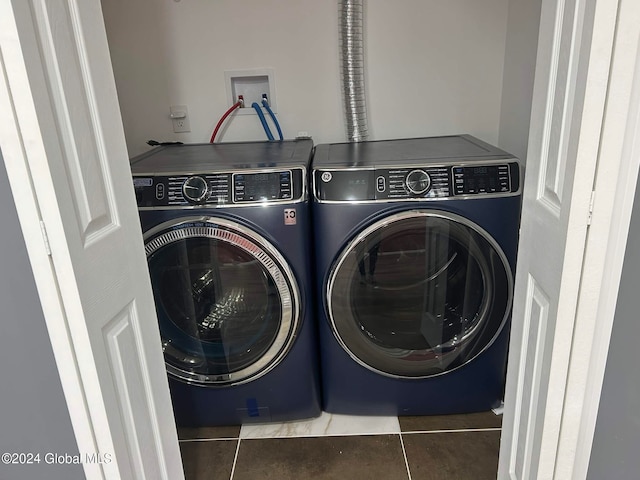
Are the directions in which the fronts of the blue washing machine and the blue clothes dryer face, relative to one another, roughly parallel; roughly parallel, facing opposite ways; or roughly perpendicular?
roughly parallel

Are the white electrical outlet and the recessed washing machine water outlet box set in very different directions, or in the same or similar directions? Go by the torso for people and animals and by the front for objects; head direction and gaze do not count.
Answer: same or similar directions

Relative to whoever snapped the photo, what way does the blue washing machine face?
facing the viewer

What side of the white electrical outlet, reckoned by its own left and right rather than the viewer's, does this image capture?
front

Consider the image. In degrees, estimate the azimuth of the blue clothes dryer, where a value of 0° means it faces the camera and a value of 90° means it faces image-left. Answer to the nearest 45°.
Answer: approximately 0°

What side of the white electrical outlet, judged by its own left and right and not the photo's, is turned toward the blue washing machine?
front

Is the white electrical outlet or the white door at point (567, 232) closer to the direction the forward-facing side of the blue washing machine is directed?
the white door

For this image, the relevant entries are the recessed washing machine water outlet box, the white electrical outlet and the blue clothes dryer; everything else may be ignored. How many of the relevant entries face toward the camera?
3

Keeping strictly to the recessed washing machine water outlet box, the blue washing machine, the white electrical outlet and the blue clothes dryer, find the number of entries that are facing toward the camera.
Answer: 4

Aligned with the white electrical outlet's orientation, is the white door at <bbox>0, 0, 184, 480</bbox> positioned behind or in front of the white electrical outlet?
in front

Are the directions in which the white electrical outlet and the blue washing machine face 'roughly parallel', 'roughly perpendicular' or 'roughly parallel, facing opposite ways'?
roughly parallel

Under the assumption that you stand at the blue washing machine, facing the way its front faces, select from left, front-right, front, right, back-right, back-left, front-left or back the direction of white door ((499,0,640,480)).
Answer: front-left

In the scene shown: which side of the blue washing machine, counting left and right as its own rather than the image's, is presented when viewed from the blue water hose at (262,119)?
back

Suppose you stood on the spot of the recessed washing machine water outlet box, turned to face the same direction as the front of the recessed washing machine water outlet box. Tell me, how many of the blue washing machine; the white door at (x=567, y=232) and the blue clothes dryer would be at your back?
0
